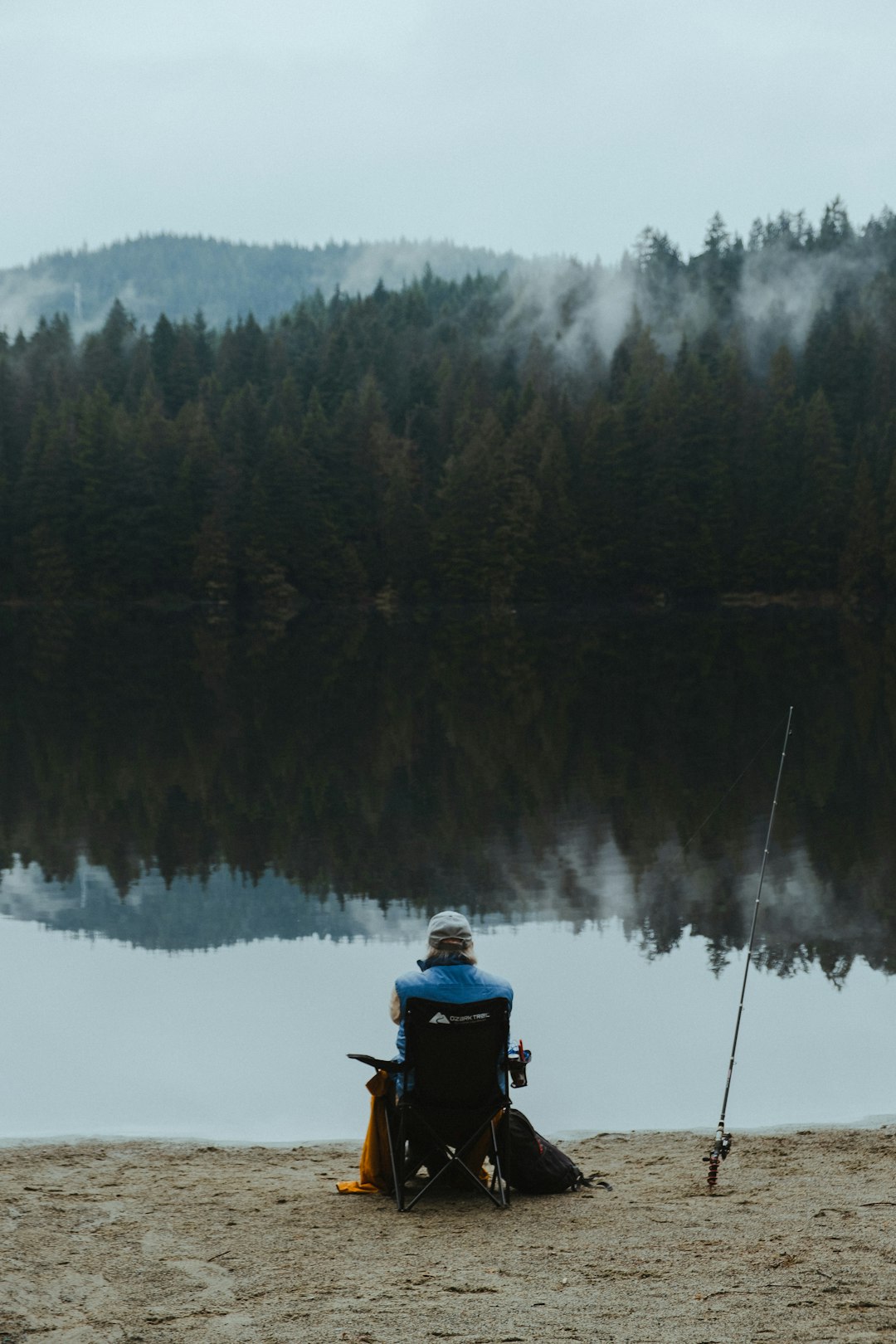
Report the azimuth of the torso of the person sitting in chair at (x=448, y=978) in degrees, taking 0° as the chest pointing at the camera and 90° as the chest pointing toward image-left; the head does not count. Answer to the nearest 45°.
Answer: approximately 180°

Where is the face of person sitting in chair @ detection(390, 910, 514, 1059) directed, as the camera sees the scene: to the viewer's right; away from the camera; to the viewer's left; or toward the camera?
away from the camera

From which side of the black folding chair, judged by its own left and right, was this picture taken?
back
